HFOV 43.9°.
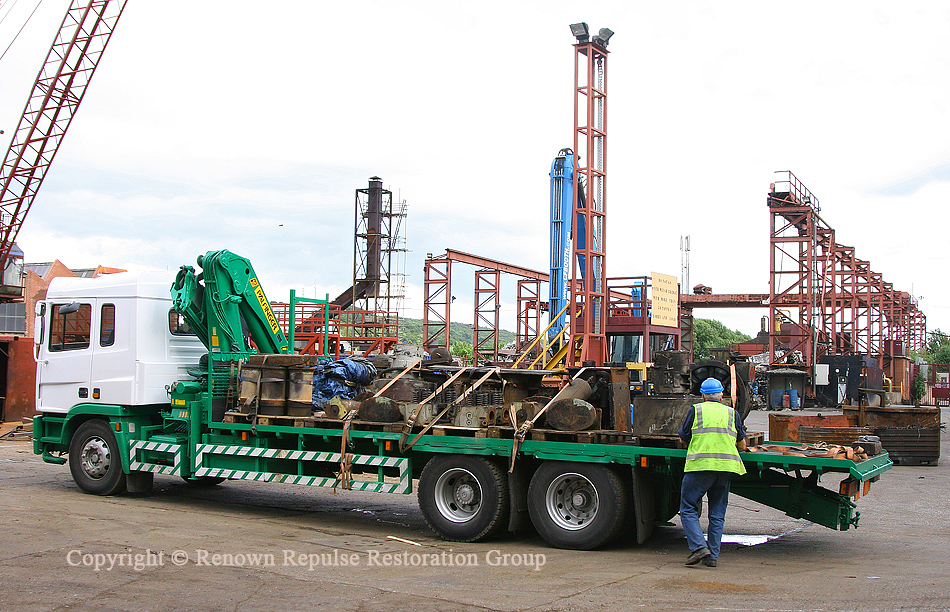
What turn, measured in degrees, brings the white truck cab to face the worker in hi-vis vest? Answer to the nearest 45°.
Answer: approximately 180°

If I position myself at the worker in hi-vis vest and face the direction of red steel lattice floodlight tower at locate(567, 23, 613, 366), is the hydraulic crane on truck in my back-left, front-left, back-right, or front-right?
front-left

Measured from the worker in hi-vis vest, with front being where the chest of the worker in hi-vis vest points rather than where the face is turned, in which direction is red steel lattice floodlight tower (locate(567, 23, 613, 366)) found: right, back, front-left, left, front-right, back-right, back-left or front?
front

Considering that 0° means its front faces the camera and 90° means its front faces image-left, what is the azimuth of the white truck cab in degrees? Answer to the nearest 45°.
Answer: approximately 135°

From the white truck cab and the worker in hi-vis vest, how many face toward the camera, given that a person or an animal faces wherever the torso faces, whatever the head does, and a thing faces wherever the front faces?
0

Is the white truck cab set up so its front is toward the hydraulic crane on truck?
no

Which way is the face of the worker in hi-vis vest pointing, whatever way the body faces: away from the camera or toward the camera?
away from the camera

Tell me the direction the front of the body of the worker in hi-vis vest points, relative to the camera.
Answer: away from the camera

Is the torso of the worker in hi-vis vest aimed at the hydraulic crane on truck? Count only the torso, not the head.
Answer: no

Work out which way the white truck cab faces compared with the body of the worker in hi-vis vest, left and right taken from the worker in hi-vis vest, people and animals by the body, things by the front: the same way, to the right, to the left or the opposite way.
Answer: to the left
